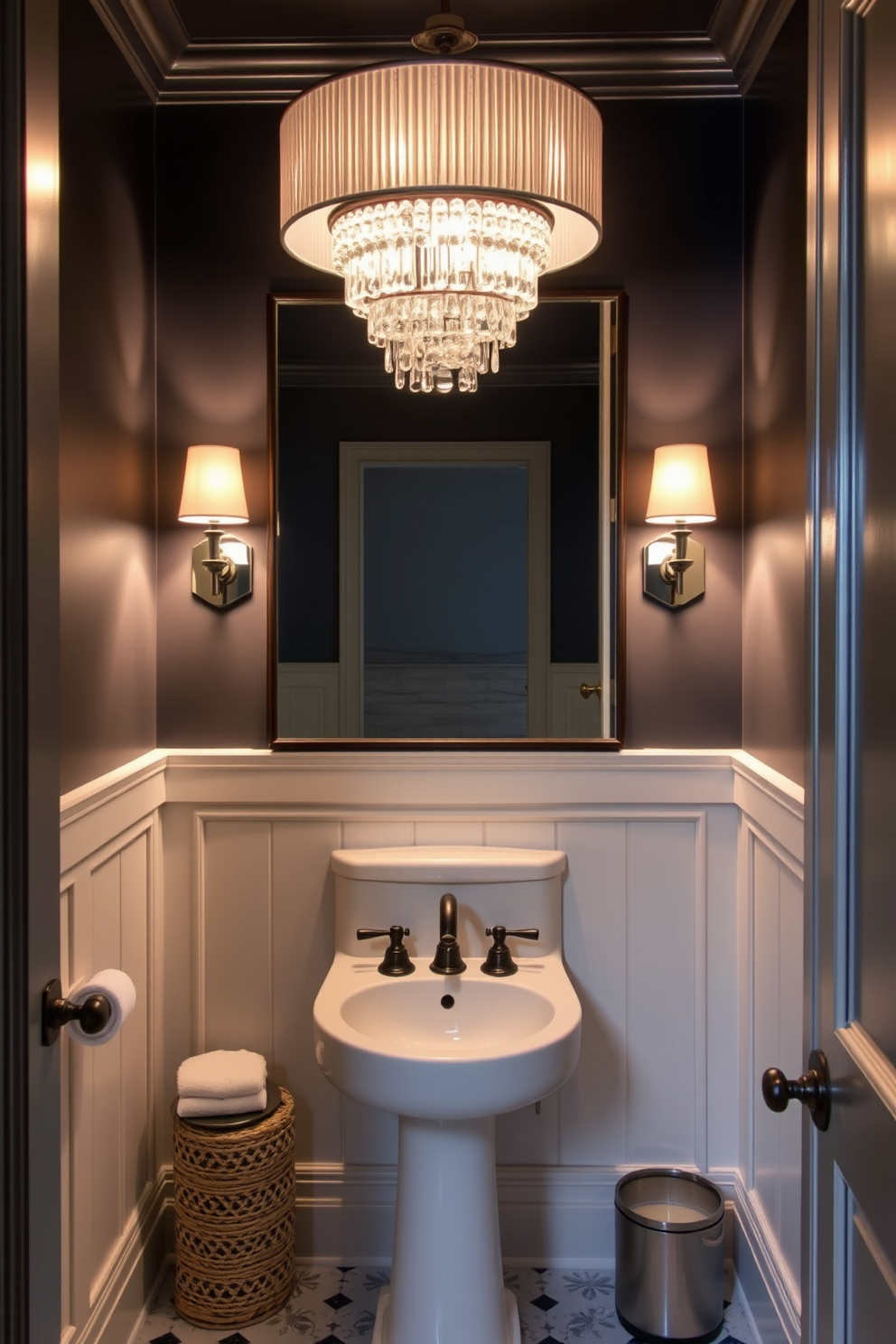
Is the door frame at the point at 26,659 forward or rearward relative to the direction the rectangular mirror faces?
forward

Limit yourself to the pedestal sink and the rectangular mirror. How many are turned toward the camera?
2

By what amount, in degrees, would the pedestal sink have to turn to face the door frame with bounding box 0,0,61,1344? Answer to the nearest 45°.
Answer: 0° — it already faces it

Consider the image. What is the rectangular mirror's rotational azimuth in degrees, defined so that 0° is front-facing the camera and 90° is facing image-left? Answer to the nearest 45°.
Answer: approximately 0°
